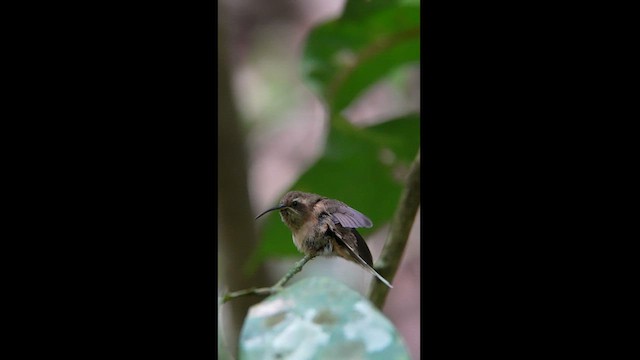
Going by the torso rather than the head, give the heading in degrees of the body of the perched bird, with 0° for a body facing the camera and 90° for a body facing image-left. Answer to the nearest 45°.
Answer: approximately 90°
